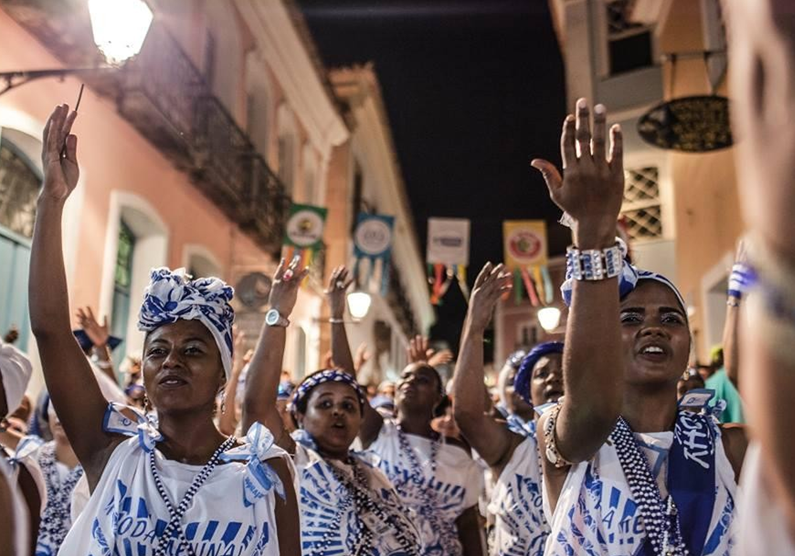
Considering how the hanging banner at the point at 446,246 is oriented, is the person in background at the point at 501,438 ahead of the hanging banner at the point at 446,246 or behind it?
ahead

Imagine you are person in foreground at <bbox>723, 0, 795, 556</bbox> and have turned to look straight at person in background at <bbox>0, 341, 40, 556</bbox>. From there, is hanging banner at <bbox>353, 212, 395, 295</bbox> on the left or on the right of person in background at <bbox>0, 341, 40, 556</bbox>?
right

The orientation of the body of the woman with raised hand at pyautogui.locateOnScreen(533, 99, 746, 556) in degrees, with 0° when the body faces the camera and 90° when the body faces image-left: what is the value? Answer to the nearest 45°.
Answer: approximately 0°

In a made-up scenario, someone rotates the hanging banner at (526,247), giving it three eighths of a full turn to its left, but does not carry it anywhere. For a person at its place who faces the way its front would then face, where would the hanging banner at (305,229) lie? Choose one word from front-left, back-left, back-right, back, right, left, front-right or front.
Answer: back-left

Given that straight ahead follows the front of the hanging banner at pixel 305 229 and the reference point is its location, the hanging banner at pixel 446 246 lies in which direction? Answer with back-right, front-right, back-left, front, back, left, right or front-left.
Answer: left

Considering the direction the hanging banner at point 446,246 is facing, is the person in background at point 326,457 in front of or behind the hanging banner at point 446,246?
in front

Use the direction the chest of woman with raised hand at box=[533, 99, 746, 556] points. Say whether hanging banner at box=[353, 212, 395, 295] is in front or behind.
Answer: behind

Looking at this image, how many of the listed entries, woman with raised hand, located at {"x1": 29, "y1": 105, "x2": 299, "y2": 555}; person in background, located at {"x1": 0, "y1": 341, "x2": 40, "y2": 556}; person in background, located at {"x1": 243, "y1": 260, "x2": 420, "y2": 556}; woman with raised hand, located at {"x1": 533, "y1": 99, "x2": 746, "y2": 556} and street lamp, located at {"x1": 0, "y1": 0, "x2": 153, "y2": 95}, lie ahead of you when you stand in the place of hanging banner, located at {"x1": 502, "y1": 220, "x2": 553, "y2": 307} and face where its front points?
5

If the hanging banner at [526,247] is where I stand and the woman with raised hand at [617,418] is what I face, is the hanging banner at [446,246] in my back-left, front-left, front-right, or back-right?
back-right

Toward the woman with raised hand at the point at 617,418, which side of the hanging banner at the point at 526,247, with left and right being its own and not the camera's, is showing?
front

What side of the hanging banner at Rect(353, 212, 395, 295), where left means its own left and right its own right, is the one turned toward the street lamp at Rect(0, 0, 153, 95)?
front

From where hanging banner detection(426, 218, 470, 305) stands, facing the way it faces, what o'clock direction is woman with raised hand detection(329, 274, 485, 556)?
The woman with raised hand is roughly at 12 o'clock from the hanging banner.

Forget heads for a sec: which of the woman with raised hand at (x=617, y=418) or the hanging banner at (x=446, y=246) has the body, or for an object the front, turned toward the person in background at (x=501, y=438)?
the hanging banner
